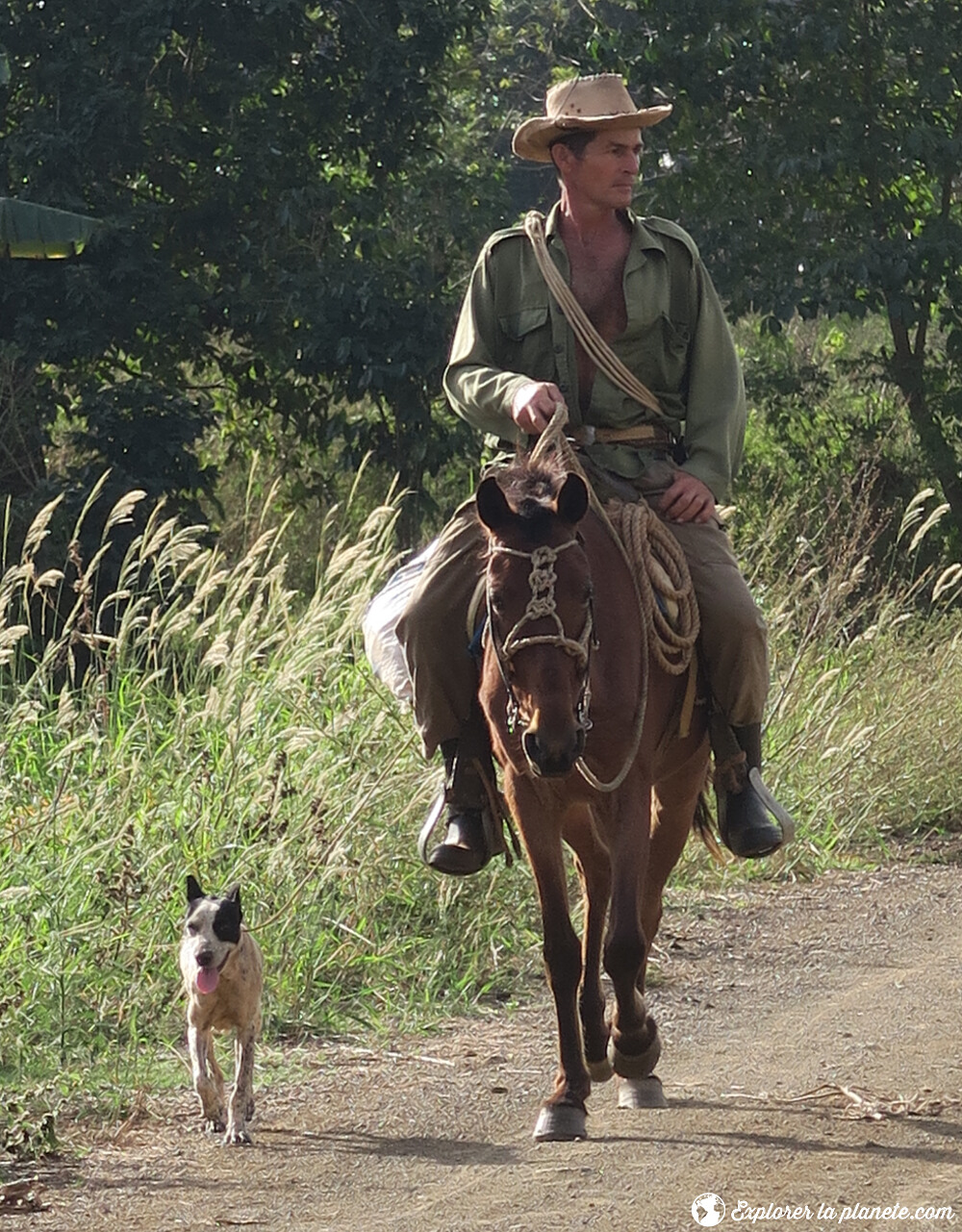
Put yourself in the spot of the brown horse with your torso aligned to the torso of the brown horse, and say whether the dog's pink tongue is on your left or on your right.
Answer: on your right

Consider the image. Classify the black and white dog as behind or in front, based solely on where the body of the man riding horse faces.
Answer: in front

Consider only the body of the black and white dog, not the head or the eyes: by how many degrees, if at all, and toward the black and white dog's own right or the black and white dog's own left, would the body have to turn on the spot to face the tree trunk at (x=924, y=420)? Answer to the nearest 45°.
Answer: approximately 135° to the black and white dog's own left

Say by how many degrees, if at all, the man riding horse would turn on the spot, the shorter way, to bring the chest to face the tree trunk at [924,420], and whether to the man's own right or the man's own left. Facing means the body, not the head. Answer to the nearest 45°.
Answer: approximately 180°

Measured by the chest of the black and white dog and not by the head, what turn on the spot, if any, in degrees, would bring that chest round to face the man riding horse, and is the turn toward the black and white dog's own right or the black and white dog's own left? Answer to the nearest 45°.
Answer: approximately 135° to the black and white dog's own left

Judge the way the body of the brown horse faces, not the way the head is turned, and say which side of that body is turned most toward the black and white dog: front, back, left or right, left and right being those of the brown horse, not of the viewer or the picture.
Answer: right

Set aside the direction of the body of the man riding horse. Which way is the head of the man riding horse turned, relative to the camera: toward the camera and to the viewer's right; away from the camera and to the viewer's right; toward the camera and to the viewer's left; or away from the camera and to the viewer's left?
toward the camera and to the viewer's right

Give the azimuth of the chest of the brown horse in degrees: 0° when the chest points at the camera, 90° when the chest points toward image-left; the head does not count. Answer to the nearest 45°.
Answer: approximately 0°
